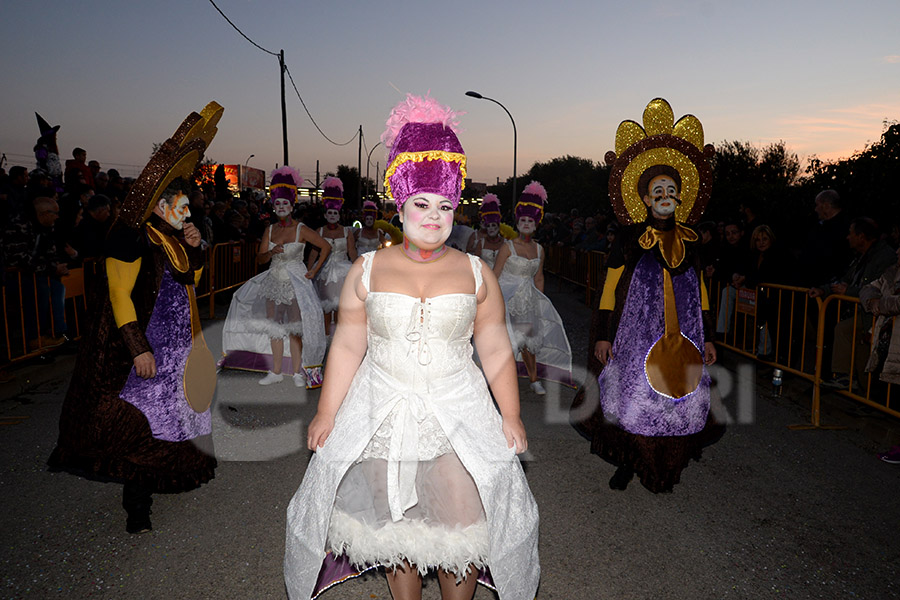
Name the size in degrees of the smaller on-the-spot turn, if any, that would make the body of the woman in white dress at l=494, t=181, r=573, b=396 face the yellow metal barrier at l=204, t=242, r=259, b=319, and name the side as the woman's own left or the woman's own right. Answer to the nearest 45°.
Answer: approximately 135° to the woman's own right

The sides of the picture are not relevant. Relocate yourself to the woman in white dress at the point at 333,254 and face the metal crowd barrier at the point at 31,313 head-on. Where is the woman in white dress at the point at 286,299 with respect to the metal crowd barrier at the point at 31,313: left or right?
left

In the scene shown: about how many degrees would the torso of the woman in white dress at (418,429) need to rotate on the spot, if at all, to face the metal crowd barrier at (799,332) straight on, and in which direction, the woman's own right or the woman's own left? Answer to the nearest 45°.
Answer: approximately 135° to the woman's own left

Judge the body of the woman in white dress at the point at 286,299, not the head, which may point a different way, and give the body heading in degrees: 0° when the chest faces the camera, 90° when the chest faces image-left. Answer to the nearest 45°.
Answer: approximately 0°

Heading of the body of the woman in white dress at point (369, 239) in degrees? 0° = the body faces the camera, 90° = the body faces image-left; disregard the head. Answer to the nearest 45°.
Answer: approximately 0°

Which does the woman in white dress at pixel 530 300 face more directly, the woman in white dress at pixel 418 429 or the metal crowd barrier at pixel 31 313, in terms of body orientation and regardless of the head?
the woman in white dress

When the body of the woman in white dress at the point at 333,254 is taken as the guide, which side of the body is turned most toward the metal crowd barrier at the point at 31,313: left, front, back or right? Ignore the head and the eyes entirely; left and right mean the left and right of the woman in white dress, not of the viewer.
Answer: right

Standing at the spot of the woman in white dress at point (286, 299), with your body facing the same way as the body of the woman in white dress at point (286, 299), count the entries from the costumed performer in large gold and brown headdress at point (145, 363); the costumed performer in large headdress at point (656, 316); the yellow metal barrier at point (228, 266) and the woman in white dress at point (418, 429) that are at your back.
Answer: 1

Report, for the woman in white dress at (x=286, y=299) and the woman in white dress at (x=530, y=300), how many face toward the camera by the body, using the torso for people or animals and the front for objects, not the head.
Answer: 2
